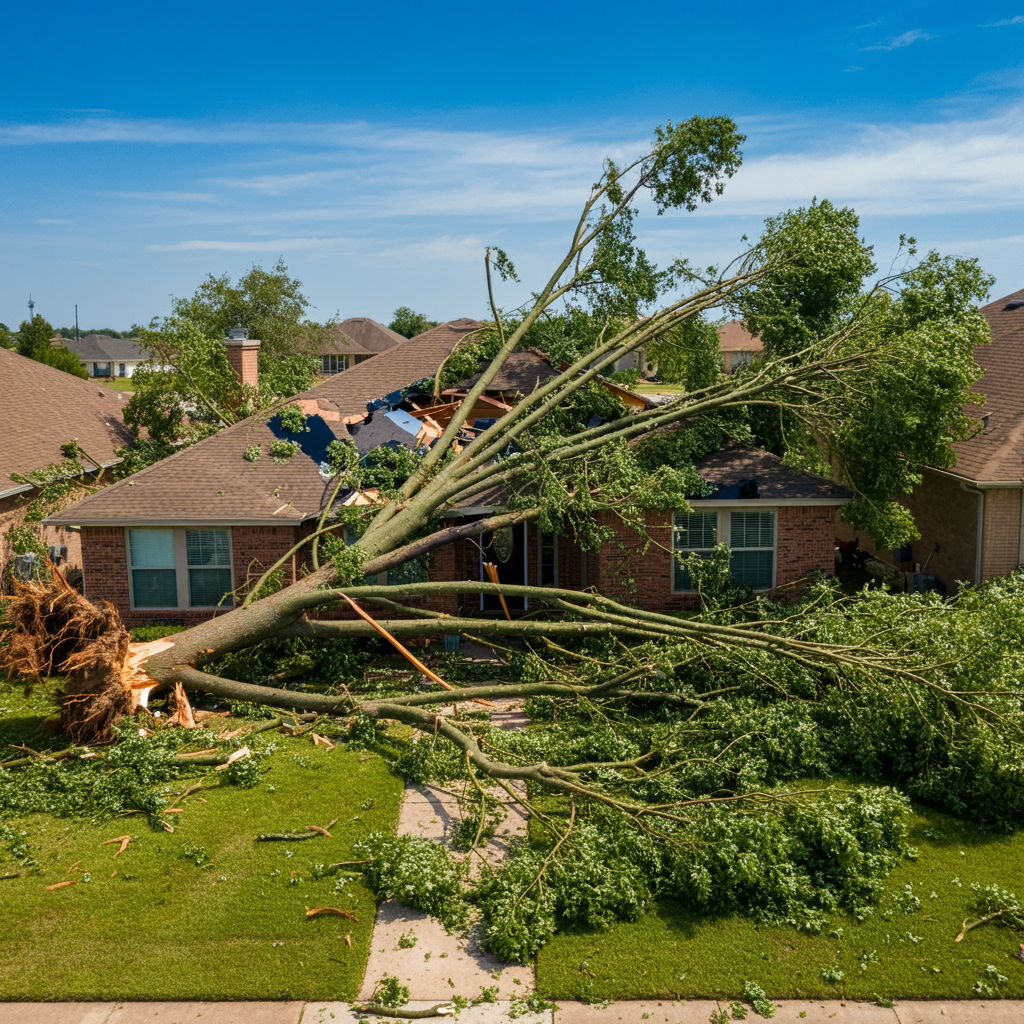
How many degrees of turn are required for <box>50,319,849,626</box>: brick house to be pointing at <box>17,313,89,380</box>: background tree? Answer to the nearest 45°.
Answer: approximately 135° to its right

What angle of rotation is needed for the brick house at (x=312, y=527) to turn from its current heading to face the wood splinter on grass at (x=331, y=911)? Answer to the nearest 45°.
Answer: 0° — it already faces it

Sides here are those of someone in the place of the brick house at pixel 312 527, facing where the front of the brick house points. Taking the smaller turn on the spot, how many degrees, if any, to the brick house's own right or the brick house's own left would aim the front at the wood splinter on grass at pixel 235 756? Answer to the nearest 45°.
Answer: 0° — it already faces it

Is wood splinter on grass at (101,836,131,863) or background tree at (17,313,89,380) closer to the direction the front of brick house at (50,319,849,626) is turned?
the wood splinter on grass

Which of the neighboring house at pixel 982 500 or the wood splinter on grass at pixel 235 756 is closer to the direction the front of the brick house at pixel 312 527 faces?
the wood splinter on grass

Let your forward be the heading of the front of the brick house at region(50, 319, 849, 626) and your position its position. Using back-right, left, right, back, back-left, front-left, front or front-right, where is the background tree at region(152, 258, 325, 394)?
back

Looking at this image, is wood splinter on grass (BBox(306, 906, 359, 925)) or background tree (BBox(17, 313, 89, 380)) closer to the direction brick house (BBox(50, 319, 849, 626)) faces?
the wood splinter on grass

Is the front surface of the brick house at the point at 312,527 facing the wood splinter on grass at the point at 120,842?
yes

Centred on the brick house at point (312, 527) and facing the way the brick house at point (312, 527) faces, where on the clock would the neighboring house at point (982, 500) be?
The neighboring house is roughly at 9 o'clock from the brick house.

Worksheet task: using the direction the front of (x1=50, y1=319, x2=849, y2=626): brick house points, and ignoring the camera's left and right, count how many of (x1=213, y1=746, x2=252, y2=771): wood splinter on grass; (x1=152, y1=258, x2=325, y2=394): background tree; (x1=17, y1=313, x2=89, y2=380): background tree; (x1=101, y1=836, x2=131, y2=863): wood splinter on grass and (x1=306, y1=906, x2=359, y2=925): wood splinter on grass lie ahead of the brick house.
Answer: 3

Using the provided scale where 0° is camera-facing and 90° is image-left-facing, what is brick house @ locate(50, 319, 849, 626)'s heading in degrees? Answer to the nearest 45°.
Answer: approximately 0°

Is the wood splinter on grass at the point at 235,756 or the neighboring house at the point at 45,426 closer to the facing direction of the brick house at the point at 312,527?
the wood splinter on grass
